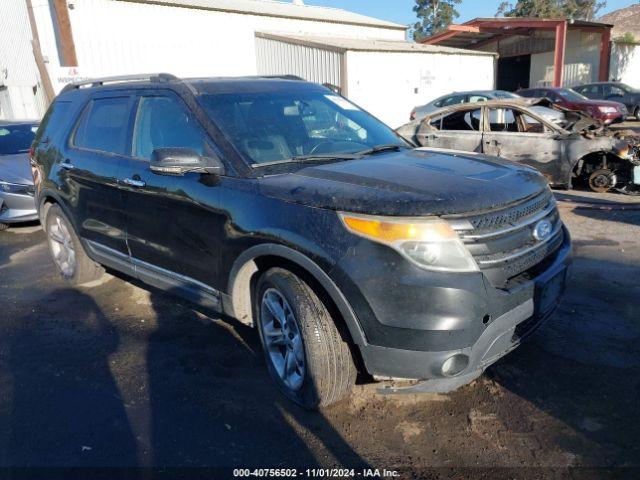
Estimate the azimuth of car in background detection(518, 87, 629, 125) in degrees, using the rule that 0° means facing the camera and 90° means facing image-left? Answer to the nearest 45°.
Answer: approximately 315°

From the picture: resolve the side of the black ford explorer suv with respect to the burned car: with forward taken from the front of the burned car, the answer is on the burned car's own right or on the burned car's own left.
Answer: on the burned car's own right

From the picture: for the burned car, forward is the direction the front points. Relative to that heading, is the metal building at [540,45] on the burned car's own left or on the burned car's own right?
on the burned car's own left

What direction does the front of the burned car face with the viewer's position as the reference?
facing to the right of the viewer

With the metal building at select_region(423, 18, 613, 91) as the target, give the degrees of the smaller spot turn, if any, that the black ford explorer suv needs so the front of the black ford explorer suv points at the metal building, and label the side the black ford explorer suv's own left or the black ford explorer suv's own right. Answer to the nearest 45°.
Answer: approximately 90° to the black ford explorer suv's own left

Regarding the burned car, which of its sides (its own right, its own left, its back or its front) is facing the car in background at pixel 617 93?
left

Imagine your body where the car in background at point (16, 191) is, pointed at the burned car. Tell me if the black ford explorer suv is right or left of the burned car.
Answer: right

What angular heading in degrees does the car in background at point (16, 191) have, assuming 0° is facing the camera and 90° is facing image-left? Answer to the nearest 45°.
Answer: approximately 315°

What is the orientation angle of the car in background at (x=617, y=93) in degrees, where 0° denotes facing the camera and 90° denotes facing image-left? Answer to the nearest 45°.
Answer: approximately 315°
